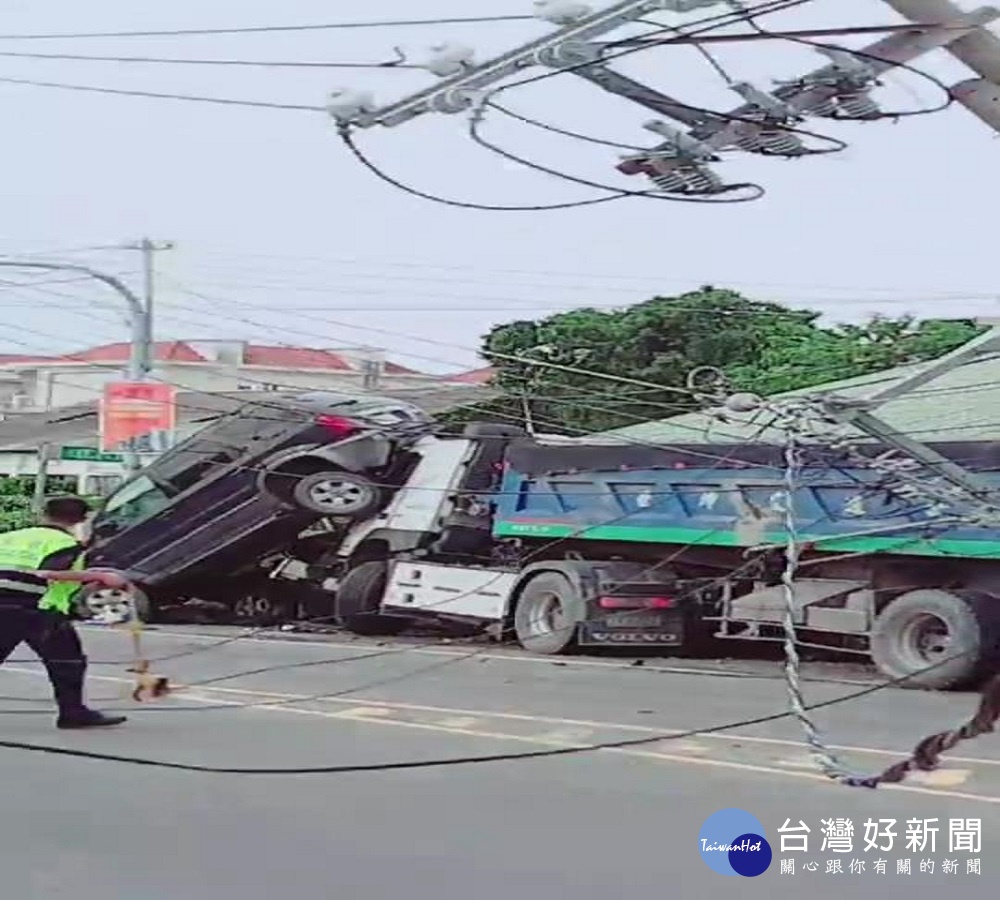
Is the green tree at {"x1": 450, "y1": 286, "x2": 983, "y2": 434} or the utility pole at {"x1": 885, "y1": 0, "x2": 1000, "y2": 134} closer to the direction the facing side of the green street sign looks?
the utility pole

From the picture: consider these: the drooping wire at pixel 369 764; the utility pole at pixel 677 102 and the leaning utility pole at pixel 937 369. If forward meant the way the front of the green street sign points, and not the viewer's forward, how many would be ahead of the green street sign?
3

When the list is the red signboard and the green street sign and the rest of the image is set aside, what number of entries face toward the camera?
2

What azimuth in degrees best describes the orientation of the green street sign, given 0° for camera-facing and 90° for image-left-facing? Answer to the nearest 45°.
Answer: approximately 0°

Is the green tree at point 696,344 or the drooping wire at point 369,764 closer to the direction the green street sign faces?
the drooping wire

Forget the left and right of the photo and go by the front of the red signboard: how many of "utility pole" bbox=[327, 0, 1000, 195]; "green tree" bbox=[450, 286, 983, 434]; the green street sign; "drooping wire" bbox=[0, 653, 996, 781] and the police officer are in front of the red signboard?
3

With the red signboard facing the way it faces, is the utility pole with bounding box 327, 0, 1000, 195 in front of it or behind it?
in front

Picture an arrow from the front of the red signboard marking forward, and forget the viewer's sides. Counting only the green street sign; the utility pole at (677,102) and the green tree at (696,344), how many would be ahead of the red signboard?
1

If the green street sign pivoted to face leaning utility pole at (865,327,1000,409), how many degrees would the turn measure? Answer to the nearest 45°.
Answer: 0° — it already faces it

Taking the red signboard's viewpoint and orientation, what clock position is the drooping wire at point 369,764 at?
The drooping wire is roughly at 12 o'clock from the red signboard.

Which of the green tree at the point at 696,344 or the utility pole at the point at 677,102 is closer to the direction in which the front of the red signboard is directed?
the utility pole

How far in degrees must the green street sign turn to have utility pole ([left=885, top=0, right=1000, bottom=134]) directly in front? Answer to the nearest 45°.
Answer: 0° — it already faces it
